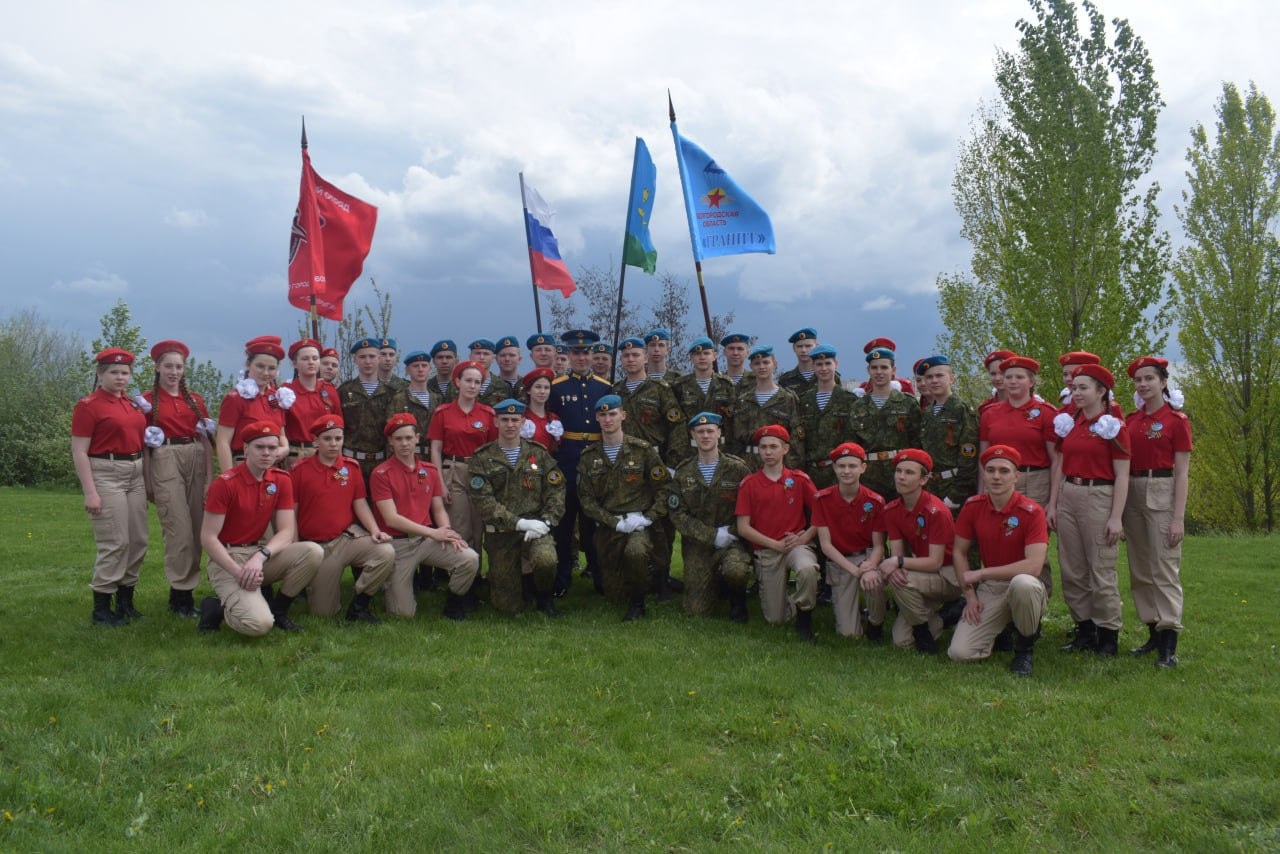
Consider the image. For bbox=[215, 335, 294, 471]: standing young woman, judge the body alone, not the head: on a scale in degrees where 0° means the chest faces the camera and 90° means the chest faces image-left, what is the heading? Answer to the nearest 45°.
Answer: approximately 315°

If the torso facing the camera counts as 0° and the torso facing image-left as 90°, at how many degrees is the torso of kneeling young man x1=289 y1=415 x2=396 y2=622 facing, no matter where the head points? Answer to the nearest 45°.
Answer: approximately 315°

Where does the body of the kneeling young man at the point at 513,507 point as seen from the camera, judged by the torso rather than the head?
toward the camera

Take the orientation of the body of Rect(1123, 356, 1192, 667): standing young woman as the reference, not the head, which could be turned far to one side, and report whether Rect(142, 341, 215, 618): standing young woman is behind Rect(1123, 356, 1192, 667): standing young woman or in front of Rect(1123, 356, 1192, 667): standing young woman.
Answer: in front

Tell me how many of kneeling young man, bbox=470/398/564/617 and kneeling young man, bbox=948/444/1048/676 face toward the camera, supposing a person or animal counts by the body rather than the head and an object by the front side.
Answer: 2

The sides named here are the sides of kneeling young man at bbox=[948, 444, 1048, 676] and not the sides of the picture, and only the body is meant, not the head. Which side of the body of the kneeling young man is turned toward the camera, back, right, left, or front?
front

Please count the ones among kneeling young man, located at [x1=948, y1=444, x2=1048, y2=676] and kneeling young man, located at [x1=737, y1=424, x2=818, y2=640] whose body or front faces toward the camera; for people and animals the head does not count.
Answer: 2

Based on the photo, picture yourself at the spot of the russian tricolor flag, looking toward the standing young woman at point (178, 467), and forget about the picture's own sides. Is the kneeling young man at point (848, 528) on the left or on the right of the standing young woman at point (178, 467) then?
left

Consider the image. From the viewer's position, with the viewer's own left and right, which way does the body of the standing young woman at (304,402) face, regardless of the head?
facing the viewer
